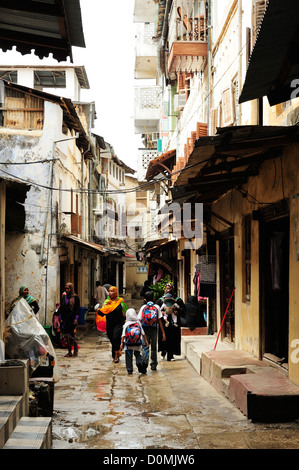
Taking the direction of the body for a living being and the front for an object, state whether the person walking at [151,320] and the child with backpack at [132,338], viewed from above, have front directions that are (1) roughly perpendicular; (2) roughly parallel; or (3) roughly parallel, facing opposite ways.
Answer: roughly parallel

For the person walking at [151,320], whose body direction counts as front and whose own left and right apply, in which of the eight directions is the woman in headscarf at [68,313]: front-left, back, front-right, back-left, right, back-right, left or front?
front-left

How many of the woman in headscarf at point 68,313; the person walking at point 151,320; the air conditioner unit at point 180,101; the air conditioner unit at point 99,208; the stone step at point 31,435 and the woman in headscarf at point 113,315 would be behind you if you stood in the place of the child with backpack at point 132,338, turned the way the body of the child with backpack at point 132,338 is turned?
1

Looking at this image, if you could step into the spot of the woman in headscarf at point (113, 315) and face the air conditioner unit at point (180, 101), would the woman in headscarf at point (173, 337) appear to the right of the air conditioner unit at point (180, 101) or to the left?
right

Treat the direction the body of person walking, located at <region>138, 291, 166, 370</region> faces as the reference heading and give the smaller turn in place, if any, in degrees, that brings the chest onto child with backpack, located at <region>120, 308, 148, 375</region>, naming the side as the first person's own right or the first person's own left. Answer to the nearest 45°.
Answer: approximately 135° to the first person's own left

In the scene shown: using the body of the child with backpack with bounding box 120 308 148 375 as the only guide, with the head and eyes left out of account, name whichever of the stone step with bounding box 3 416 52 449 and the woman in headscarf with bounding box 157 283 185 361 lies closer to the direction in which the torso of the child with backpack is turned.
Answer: the woman in headscarf

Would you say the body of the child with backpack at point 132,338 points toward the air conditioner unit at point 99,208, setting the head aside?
yes

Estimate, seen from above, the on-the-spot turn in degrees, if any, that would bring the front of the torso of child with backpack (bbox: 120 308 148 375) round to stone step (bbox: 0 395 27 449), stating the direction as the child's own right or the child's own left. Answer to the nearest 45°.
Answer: approximately 180°

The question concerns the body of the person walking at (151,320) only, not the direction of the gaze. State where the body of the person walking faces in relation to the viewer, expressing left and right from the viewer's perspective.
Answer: facing away from the viewer

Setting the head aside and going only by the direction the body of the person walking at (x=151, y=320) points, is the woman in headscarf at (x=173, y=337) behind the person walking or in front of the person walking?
in front

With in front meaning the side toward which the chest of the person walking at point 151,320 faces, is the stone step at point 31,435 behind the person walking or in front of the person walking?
behind

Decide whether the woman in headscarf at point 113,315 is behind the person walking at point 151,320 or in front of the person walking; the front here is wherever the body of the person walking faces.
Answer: in front

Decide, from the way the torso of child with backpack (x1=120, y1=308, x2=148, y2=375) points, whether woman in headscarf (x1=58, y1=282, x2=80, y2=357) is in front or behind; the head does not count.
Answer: in front

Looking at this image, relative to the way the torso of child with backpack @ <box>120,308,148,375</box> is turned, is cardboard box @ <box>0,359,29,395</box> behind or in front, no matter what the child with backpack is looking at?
behind

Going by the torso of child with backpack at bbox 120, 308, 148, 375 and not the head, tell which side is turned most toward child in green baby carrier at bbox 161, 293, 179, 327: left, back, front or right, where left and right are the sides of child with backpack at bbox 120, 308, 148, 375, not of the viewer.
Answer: front

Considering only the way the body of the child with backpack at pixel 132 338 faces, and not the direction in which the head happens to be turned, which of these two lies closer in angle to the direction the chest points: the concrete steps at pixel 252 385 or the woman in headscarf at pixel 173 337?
the woman in headscarf

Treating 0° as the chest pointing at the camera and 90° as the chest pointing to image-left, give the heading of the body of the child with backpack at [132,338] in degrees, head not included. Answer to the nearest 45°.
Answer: approximately 180°

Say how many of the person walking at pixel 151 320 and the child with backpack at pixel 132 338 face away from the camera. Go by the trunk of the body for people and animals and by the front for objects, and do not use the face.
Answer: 2

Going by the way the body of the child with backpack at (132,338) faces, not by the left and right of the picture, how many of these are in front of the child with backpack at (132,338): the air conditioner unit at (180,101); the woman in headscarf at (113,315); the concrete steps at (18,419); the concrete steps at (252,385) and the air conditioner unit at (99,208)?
3
